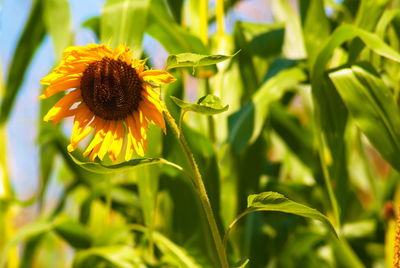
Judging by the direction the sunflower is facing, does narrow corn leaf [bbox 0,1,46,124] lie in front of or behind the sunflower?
behind

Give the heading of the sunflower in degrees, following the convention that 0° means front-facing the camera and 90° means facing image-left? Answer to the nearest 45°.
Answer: approximately 0°
